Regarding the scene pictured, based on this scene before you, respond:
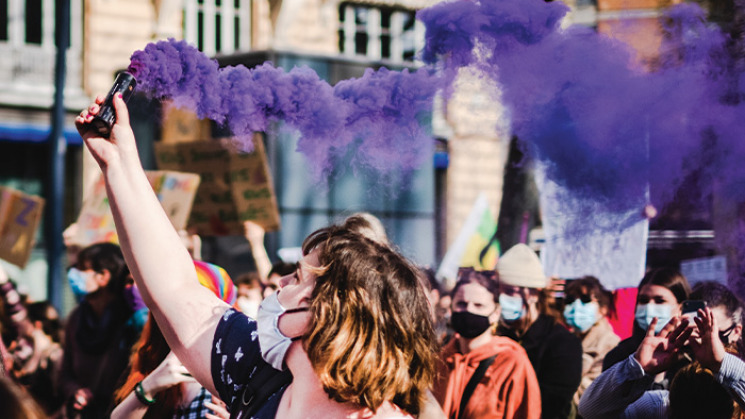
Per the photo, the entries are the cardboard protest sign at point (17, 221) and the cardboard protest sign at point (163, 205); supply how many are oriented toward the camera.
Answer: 2

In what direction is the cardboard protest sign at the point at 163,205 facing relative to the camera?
toward the camera

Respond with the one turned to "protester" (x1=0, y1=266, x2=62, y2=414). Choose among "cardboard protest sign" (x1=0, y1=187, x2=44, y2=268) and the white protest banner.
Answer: the cardboard protest sign

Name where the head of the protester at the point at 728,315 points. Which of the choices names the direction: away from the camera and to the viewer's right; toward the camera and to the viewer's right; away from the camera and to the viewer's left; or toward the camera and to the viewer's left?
toward the camera and to the viewer's left

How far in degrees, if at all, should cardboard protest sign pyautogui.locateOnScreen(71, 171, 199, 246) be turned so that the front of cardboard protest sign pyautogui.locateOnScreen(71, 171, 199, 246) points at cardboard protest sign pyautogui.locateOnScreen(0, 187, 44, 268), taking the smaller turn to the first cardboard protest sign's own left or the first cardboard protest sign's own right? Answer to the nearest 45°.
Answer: approximately 135° to the first cardboard protest sign's own right

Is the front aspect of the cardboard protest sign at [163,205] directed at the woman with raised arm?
yes

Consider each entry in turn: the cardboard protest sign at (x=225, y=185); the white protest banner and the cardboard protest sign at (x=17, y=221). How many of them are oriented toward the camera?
3

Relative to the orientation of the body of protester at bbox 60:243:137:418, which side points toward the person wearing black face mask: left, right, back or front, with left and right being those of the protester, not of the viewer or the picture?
left

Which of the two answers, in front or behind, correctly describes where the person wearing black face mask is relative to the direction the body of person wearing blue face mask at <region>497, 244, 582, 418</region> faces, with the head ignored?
in front

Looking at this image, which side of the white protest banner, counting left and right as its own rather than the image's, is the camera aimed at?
front

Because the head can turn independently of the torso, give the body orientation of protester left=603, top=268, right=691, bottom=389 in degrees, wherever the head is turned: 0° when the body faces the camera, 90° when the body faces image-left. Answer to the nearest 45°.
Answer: approximately 45°

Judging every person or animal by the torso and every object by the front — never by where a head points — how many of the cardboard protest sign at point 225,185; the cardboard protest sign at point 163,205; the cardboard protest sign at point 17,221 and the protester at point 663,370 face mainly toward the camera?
4

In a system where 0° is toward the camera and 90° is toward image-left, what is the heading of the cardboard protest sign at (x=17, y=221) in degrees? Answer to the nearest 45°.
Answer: approximately 0°

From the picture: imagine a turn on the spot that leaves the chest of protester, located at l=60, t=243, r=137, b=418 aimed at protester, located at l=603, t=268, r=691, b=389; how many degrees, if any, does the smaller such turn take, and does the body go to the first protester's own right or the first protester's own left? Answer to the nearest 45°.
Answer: approximately 90° to the first protester's own left

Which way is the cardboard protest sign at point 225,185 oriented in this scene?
toward the camera

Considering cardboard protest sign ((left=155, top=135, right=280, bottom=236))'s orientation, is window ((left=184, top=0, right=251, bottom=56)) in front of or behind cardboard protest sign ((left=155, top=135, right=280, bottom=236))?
behind

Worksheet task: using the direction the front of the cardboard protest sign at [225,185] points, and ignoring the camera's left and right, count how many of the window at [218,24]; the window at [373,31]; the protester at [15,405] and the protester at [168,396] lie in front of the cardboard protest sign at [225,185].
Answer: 2

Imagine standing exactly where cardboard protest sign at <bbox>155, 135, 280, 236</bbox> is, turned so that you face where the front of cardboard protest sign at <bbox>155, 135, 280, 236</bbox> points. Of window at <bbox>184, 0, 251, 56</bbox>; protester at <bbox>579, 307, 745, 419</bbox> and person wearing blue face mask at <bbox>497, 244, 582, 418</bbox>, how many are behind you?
1

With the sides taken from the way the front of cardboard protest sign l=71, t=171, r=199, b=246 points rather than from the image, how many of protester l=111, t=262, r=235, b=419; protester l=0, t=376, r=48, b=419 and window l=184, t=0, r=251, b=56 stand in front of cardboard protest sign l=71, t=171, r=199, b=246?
2
